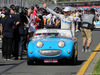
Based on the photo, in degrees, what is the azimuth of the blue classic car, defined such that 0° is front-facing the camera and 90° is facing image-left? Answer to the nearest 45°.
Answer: approximately 0°
